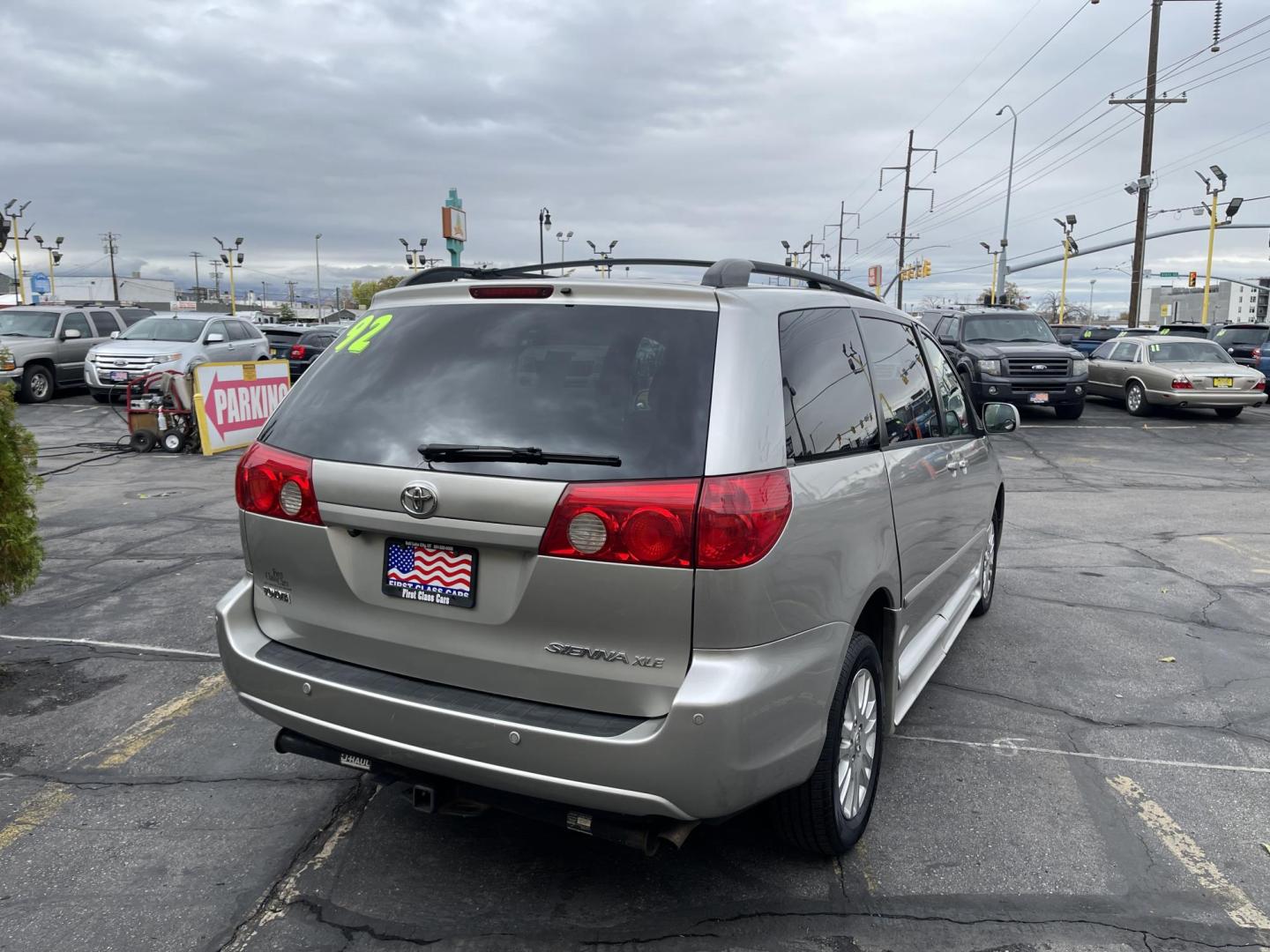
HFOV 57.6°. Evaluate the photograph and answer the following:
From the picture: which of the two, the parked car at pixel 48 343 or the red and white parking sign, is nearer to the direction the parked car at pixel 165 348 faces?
the red and white parking sign

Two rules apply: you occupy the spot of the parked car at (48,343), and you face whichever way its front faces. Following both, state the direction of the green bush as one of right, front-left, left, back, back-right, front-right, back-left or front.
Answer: front-left

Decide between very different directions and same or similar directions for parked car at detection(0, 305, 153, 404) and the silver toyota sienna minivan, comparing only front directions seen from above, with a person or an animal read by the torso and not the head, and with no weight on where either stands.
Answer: very different directions

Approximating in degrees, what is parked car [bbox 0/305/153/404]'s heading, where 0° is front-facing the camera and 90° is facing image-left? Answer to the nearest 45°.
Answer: approximately 45°

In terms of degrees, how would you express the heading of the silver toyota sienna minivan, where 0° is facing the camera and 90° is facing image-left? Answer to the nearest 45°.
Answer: approximately 225°

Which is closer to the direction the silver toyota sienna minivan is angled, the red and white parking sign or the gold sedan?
the gold sedan

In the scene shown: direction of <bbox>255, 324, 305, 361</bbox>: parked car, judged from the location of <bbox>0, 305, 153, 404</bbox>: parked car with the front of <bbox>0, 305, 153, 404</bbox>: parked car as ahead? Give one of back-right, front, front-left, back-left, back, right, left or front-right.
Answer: back

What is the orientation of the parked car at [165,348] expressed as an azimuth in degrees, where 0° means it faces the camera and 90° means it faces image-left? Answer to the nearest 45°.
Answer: approximately 45°

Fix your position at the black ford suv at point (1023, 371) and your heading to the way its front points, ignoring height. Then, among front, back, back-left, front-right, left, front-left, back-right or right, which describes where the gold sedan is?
left

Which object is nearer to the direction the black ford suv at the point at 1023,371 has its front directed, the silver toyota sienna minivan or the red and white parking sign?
the silver toyota sienna minivan

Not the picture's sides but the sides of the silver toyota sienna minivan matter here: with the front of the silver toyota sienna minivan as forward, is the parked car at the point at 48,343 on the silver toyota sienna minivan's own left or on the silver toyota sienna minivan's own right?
on the silver toyota sienna minivan's own left
